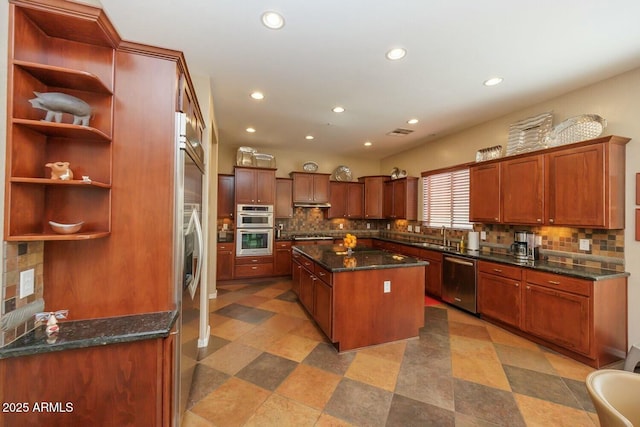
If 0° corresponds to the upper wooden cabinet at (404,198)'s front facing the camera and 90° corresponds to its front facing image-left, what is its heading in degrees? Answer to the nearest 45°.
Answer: approximately 45°

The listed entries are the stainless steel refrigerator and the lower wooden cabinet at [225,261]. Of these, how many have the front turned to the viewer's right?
1

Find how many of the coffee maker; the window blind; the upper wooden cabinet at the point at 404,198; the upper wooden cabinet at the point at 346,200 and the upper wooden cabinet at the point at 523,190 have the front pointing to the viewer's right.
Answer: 0

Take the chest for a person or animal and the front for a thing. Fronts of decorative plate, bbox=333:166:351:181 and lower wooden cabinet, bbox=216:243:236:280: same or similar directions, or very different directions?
same or similar directions

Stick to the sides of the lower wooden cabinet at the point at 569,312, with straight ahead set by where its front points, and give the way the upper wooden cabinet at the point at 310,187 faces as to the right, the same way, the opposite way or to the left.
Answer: to the left

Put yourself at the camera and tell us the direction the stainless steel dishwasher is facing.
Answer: facing the viewer and to the left of the viewer

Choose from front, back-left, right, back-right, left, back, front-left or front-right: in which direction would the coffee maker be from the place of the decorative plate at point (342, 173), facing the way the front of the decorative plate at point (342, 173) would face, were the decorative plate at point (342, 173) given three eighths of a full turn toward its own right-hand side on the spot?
back

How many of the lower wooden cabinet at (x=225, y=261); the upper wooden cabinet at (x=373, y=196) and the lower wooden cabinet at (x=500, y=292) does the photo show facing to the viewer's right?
0

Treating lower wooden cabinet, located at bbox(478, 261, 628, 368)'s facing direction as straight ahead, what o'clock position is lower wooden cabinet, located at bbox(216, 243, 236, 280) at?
lower wooden cabinet, located at bbox(216, 243, 236, 280) is roughly at 1 o'clock from lower wooden cabinet, located at bbox(478, 261, 628, 368).

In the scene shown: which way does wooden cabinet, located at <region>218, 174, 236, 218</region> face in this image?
toward the camera

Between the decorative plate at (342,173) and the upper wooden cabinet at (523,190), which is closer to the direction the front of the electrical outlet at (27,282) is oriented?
the upper wooden cabinet

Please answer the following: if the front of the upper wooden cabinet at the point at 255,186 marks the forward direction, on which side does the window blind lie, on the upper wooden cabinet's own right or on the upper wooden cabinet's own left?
on the upper wooden cabinet's own left

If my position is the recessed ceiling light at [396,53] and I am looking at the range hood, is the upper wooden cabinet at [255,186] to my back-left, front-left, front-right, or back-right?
front-left

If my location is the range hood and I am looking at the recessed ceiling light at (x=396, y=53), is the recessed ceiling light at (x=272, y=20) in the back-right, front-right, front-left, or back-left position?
front-right

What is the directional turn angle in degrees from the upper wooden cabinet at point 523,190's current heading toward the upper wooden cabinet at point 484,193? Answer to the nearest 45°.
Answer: approximately 90° to its right

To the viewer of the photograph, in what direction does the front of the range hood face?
facing the viewer

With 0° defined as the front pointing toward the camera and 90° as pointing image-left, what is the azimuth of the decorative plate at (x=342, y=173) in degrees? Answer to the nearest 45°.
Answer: approximately 0°

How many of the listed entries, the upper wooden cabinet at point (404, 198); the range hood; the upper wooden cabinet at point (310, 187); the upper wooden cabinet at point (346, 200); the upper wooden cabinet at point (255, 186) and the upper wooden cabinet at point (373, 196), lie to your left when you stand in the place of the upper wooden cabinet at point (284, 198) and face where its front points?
5
